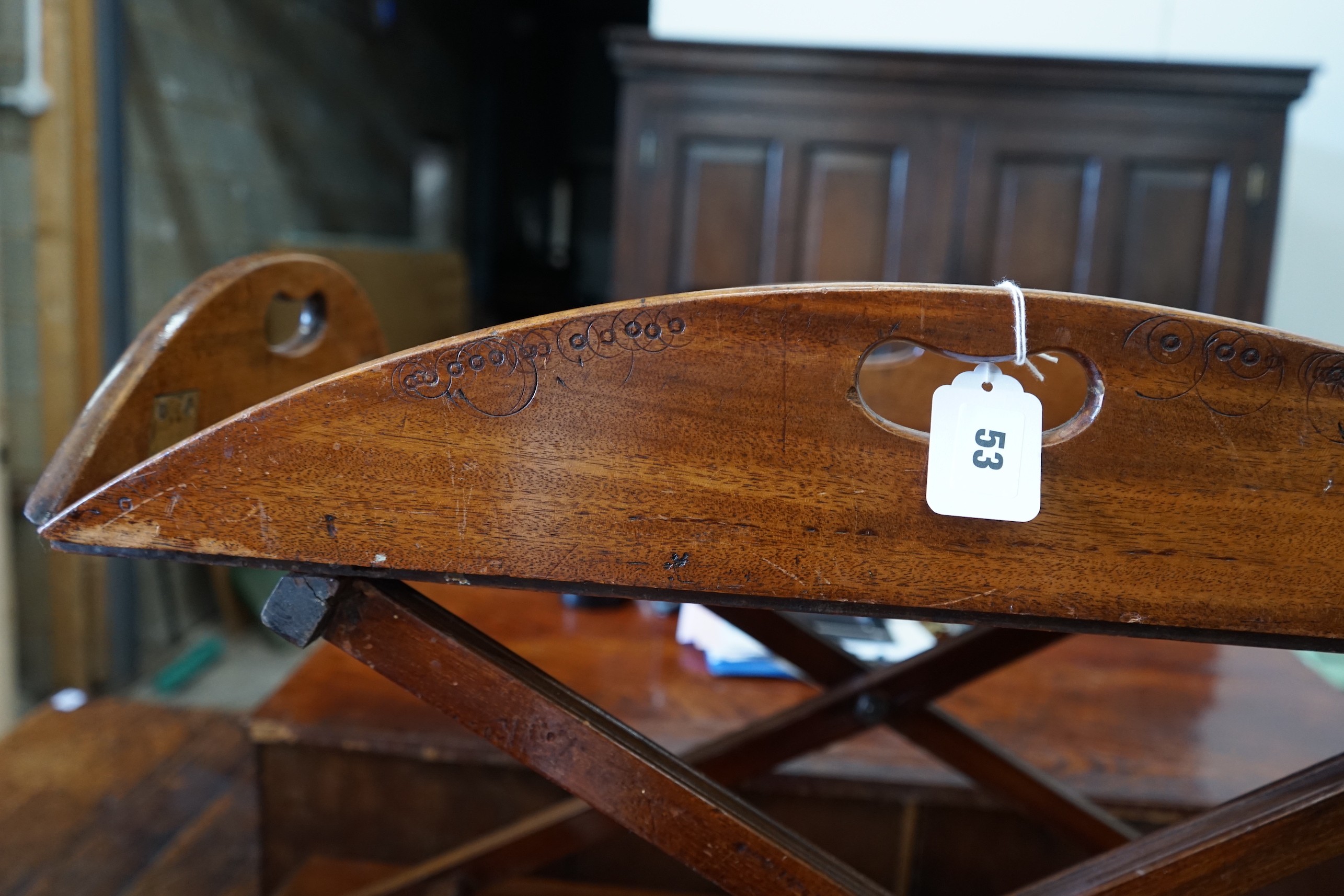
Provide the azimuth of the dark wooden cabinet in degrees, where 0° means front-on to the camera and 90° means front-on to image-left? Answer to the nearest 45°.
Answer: approximately 0°

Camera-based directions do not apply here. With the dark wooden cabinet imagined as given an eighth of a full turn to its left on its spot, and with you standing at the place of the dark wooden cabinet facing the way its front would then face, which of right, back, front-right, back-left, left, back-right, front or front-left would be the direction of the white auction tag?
front-right

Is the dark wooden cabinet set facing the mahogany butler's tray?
yes

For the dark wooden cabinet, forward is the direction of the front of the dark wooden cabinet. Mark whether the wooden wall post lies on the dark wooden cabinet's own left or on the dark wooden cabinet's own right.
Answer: on the dark wooden cabinet's own right

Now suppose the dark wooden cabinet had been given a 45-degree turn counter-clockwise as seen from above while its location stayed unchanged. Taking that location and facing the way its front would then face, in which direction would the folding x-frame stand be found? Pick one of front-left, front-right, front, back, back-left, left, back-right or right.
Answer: front-right

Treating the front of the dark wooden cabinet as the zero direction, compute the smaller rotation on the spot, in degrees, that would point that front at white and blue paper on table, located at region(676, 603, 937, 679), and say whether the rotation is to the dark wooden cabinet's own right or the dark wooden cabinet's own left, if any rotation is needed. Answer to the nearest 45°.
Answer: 0° — it already faces it
